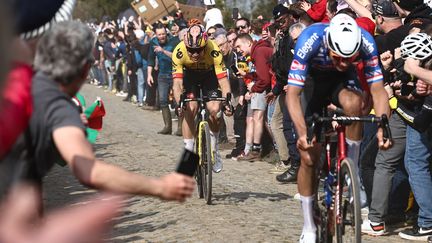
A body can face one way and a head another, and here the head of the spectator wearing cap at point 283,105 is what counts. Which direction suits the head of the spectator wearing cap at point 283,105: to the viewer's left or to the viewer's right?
to the viewer's left

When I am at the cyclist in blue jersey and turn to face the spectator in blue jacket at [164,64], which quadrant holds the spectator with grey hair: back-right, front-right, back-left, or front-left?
back-left

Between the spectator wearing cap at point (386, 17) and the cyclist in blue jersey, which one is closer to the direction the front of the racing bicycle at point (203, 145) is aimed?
the cyclist in blue jersey

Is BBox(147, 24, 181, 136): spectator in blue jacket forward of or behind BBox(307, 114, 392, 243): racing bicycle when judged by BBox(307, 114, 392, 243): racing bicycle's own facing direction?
behind

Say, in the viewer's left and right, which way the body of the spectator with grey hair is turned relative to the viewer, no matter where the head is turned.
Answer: facing away from the viewer and to the right of the viewer

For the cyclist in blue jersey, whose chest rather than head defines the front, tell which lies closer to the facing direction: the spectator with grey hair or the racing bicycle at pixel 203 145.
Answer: the spectator with grey hair

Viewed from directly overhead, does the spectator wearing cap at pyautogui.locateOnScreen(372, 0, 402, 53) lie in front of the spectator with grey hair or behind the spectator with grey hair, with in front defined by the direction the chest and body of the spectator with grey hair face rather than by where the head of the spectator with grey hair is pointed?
in front

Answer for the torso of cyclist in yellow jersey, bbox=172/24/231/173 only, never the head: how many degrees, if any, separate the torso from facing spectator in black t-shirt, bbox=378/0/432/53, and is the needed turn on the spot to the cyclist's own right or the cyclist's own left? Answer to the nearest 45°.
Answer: approximately 45° to the cyclist's own left

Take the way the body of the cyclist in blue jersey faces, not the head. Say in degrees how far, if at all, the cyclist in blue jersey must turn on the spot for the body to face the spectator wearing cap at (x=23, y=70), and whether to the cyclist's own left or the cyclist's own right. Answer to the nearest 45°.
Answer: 0° — they already face them
